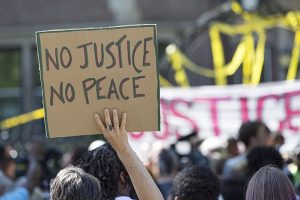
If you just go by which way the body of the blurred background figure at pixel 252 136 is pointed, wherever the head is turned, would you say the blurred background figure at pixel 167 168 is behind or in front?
behind

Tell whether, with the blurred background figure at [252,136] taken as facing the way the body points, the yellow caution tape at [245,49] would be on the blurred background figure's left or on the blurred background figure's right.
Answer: on the blurred background figure's left
